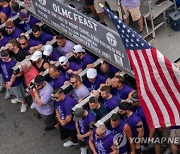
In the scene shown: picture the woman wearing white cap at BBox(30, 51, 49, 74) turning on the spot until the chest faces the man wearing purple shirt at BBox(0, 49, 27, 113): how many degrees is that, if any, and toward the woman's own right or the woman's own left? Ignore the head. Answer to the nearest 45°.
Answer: approximately 45° to the woman's own right

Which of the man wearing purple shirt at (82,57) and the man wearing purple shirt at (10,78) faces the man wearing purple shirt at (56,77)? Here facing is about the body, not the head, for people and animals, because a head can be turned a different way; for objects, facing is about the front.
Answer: the man wearing purple shirt at (82,57)

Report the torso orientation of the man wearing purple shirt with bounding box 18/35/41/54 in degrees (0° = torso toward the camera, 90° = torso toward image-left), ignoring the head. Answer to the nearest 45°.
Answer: approximately 45°

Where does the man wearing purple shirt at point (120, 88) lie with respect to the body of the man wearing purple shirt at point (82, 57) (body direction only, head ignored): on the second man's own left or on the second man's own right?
on the second man's own left
